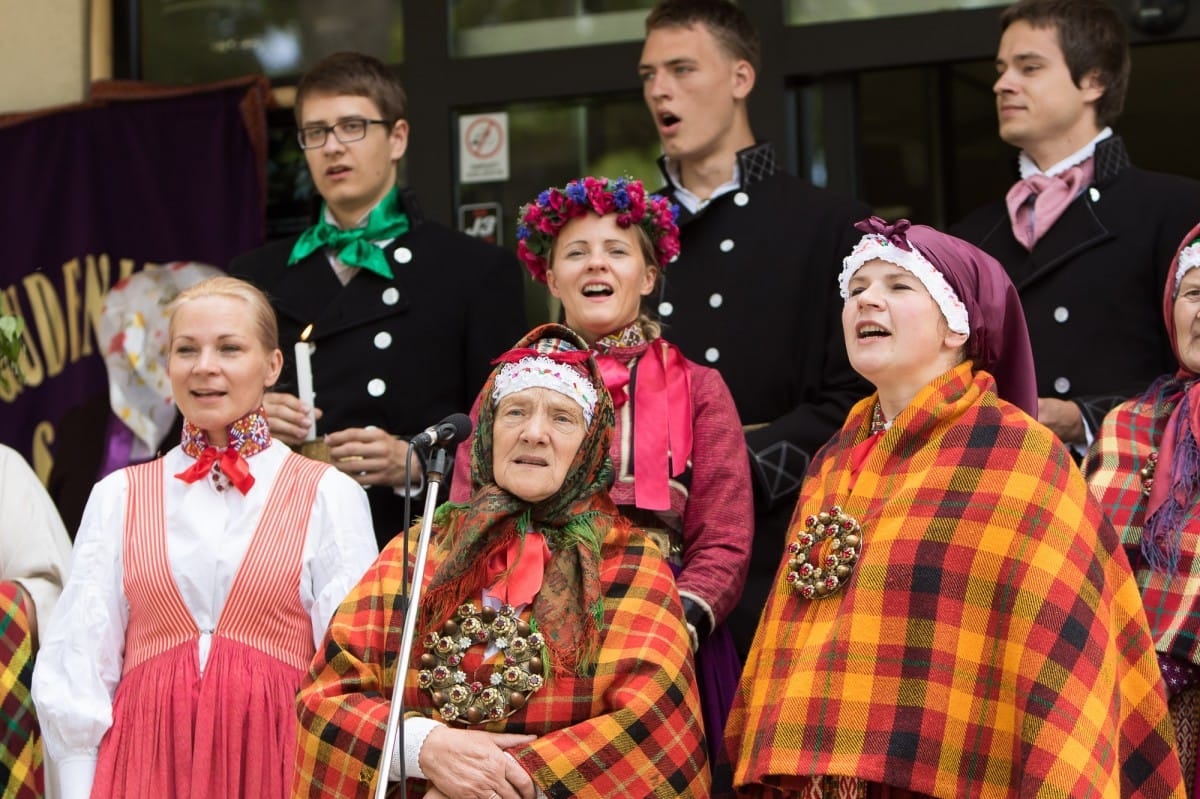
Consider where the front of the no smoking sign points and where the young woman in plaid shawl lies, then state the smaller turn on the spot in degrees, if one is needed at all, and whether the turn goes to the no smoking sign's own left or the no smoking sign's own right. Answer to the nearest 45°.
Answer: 0° — it already faces them

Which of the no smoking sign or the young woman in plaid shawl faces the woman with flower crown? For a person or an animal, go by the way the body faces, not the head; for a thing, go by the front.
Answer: the no smoking sign

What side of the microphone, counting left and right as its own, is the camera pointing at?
right

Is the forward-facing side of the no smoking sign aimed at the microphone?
yes

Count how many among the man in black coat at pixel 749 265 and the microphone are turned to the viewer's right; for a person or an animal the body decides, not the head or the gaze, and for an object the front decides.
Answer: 1

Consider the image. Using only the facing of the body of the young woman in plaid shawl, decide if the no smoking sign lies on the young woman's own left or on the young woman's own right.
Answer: on the young woman's own right

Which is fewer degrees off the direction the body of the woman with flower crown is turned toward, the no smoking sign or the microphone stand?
the microphone stand

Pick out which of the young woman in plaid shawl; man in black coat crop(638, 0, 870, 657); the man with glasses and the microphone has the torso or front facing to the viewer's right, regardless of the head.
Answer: the microphone
